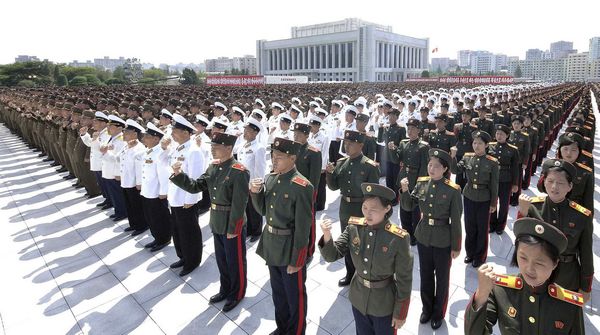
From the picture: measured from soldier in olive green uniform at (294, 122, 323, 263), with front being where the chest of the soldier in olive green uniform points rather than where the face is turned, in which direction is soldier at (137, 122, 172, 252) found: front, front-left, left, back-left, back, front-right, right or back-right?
front-right

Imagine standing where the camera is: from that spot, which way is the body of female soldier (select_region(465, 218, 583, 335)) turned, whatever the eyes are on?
toward the camera

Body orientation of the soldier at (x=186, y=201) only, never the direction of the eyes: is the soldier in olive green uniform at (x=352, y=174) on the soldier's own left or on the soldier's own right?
on the soldier's own left

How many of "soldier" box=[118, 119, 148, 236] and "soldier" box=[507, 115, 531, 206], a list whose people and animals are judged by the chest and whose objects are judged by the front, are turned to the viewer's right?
0

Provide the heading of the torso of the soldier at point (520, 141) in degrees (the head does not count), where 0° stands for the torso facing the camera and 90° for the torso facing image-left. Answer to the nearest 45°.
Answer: approximately 45°

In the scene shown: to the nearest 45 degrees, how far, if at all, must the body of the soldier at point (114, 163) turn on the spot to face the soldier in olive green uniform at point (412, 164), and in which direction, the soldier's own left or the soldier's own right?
approximately 90° to the soldier's own left

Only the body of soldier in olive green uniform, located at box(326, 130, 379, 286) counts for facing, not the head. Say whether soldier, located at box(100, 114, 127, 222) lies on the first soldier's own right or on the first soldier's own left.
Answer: on the first soldier's own right

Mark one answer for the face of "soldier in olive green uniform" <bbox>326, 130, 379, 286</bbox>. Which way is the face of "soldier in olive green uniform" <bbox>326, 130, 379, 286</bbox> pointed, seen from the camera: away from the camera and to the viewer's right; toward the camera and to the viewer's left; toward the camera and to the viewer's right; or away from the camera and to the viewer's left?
toward the camera and to the viewer's left
